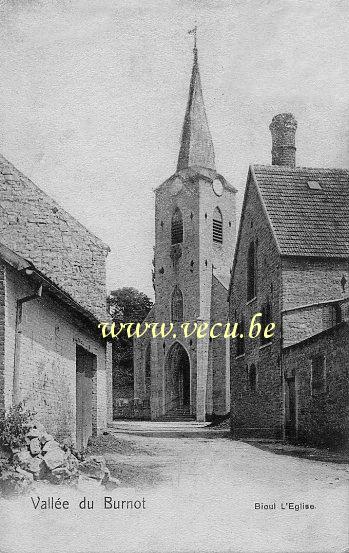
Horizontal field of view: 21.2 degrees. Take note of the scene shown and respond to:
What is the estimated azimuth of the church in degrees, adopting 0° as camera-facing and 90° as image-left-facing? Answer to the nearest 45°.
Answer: approximately 45°

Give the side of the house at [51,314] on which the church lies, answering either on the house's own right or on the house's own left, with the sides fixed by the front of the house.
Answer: on the house's own left

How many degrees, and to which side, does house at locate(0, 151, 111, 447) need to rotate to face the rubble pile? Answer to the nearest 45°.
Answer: approximately 45° to its right

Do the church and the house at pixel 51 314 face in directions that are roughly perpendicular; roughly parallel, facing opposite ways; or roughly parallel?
roughly perpendicular

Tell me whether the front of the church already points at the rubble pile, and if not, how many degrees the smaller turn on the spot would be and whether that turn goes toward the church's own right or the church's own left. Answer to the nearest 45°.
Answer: approximately 45° to the church's own left

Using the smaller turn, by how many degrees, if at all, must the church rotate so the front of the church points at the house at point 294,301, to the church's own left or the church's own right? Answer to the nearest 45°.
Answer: approximately 45° to the church's own left

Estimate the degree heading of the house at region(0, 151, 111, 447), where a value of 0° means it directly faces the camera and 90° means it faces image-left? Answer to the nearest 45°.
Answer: approximately 315°
